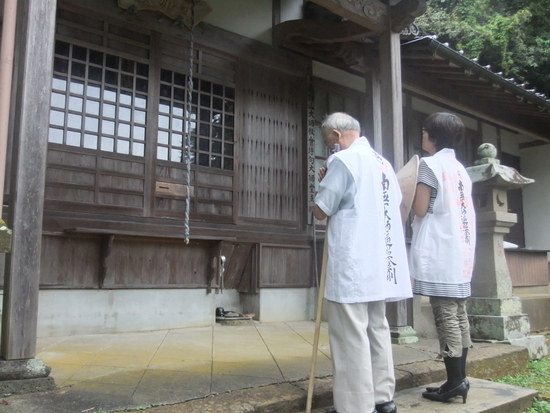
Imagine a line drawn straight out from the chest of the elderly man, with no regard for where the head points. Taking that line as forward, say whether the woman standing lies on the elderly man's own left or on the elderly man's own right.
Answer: on the elderly man's own right

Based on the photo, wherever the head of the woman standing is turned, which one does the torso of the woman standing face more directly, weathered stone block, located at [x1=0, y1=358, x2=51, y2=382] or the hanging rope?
the hanging rope

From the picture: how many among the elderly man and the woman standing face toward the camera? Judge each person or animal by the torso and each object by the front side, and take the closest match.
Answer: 0

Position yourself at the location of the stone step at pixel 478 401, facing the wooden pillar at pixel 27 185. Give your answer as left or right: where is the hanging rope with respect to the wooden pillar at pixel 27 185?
right

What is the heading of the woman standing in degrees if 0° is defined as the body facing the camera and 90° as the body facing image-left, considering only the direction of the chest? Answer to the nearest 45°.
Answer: approximately 135°

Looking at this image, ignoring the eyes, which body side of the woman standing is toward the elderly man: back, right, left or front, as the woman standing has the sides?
left

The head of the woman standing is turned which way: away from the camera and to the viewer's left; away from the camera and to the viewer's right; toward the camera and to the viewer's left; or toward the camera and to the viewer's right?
away from the camera and to the viewer's left

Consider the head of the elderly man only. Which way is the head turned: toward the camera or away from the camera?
away from the camera

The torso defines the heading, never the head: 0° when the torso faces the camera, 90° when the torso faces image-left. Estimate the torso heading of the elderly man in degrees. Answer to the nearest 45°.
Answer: approximately 135°

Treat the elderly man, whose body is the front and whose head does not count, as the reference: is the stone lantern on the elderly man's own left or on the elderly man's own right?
on the elderly man's own right

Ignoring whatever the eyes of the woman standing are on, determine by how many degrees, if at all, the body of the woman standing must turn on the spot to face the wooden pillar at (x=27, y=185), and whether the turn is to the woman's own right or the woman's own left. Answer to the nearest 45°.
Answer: approximately 90° to the woman's own left

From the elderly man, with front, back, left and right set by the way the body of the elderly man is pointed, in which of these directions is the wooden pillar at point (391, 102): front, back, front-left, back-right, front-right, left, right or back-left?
front-right
